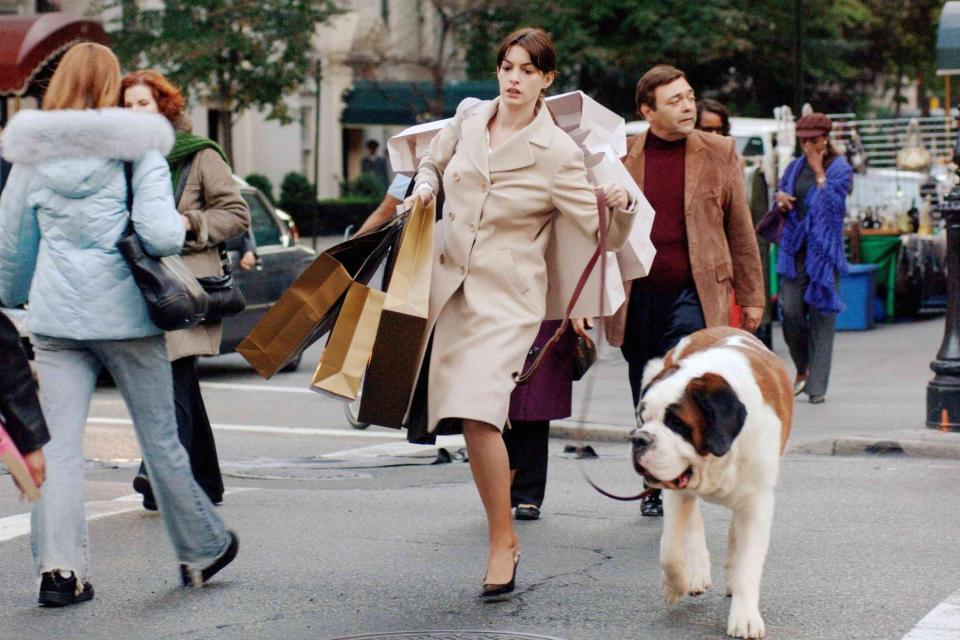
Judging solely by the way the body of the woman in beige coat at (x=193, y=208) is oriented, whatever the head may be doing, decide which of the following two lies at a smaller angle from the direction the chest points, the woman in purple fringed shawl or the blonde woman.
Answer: the blonde woman

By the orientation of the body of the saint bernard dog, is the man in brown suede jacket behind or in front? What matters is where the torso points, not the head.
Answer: behind

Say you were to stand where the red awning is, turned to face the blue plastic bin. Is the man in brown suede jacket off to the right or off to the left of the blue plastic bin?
right

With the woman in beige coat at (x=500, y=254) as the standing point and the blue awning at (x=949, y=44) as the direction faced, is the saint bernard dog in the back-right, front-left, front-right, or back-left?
back-right

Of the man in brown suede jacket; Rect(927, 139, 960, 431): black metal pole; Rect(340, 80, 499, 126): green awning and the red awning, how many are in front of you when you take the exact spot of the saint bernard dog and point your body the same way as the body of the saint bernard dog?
0

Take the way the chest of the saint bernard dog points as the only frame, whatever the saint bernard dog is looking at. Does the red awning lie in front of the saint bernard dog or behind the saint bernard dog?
behind

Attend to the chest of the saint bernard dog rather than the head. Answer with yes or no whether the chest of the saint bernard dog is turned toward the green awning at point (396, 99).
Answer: no

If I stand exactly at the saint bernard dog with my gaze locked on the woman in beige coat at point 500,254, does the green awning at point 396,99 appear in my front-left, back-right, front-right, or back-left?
front-right

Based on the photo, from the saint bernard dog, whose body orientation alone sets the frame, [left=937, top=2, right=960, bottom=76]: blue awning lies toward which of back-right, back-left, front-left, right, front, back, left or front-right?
back

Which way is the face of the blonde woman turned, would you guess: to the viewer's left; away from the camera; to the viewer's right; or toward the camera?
away from the camera

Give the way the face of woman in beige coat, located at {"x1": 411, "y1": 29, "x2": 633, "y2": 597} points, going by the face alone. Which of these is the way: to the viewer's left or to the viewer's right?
to the viewer's left

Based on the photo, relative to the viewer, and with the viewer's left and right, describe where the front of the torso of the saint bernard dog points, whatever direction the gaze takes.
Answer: facing the viewer

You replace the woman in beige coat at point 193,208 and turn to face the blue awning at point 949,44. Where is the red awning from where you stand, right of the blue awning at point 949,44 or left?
left
